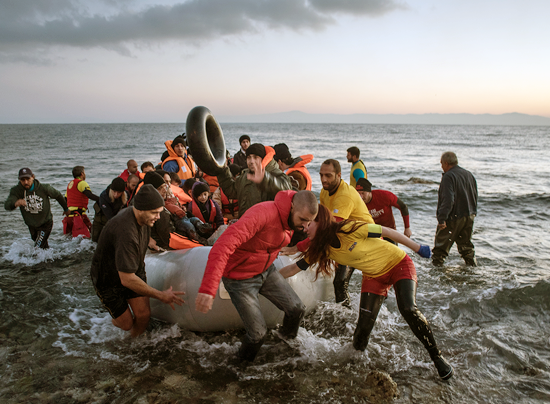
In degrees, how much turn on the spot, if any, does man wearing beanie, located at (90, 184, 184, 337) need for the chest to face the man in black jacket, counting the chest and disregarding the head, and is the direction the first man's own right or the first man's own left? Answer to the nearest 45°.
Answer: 0° — they already face them

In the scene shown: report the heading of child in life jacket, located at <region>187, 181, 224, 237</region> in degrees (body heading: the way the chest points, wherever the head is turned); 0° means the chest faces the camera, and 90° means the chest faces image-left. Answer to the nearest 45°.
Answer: approximately 0°

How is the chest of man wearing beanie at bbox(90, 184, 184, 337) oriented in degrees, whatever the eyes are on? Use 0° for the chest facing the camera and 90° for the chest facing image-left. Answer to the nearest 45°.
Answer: approximately 270°

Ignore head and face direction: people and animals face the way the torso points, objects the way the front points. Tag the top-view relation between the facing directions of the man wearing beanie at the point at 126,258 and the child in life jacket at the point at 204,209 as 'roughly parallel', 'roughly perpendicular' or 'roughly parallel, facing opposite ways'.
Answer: roughly perpendicular

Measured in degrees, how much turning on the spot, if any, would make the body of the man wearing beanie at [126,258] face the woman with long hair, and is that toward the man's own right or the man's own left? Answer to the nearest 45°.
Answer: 0° — they already face them

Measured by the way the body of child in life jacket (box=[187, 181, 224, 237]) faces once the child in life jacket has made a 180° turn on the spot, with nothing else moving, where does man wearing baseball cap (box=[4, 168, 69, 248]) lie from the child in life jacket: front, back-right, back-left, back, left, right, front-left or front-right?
front-left

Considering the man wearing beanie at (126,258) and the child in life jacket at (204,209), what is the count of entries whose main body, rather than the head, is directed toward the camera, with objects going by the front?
1
